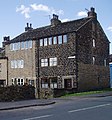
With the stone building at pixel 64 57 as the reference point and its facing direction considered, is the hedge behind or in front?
in front

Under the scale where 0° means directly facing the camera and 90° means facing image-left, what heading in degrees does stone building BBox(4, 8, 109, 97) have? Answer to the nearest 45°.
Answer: approximately 45°
